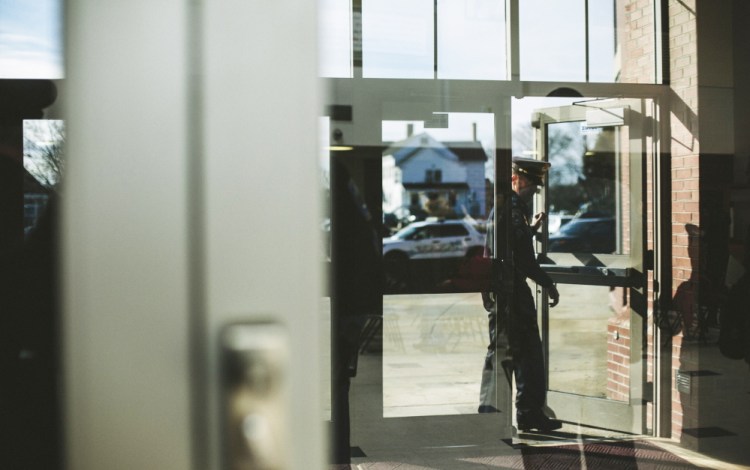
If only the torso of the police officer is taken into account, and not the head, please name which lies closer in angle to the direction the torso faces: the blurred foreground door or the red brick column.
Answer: the red brick column

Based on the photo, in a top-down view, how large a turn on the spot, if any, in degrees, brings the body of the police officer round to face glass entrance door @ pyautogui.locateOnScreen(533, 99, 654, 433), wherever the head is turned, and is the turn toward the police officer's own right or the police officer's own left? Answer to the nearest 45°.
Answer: approximately 45° to the police officer's own left

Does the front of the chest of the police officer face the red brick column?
yes

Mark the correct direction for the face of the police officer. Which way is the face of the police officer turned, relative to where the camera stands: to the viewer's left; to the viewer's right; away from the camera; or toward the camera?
to the viewer's right

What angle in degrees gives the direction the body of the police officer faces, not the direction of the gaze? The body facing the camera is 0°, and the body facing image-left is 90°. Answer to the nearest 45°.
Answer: approximately 270°

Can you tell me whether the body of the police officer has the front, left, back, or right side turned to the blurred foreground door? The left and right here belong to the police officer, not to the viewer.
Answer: right

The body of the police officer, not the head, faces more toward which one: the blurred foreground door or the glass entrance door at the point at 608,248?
the glass entrance door
